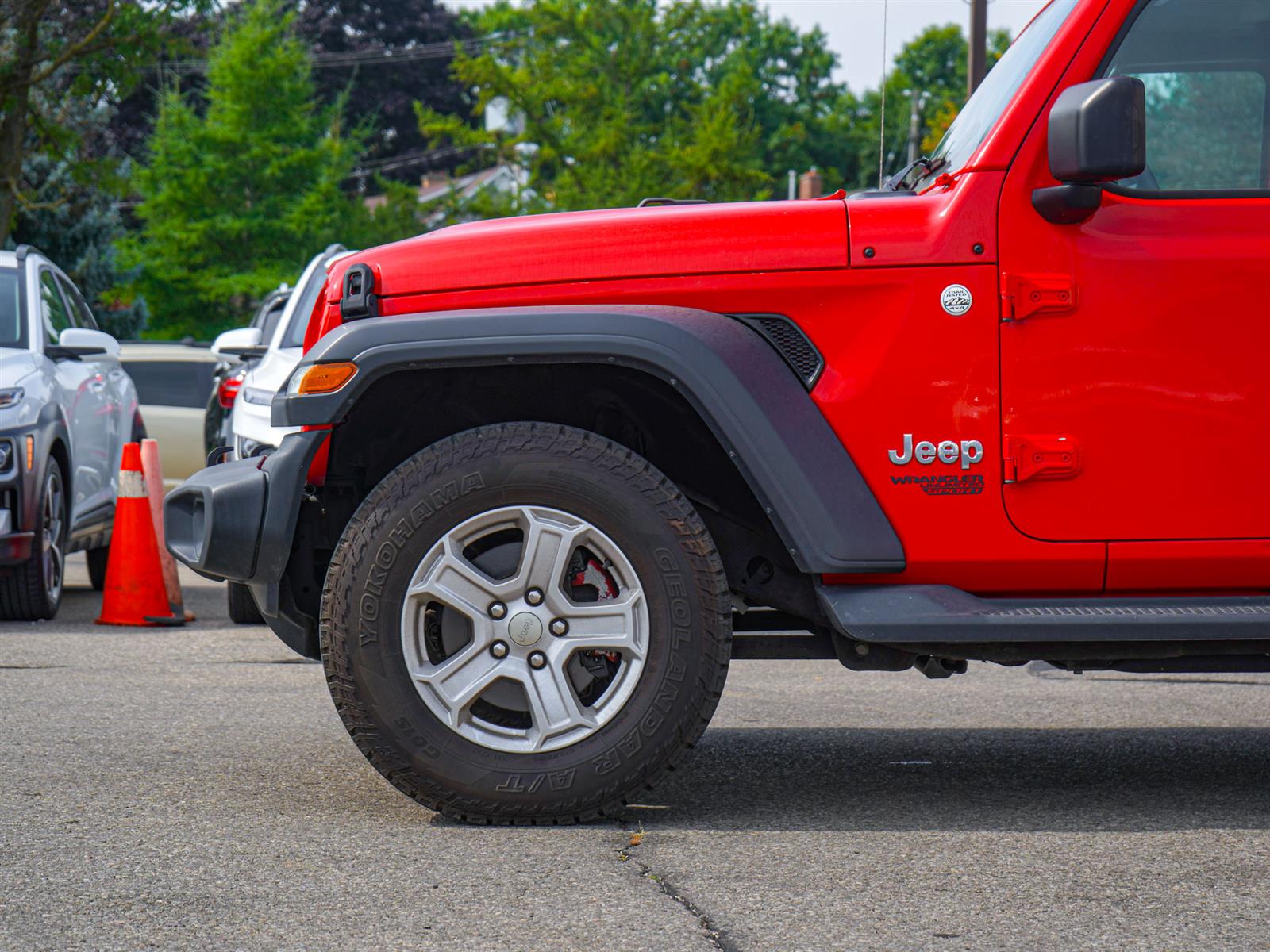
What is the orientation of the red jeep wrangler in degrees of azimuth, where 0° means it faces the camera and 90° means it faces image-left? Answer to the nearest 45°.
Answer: approximately 90°

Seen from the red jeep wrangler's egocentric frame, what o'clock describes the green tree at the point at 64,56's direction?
The green tree is roughly at 2 o'clock from the red jeep wrangler.

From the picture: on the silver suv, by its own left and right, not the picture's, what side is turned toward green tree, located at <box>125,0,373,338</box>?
back

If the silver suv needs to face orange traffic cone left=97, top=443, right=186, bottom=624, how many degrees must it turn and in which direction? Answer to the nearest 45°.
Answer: approximately 45° to its left

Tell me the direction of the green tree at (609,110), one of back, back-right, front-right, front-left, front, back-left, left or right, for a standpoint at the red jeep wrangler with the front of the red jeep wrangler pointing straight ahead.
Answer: right

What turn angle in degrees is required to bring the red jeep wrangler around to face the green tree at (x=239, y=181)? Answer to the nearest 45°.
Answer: approximately 90° to its right

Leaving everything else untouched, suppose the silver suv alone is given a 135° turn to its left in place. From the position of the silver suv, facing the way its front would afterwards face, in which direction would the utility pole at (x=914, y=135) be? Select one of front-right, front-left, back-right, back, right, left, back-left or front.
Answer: front

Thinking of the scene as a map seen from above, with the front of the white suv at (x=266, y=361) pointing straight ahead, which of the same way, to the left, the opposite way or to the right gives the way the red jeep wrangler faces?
to the right

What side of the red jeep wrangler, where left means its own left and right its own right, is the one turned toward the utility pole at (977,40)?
right

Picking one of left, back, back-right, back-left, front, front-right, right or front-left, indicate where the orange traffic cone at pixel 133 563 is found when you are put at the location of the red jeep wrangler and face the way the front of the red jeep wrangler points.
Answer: front-right

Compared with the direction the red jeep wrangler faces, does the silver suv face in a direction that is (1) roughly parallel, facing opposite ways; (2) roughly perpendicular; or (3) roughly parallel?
roughly perpendicular

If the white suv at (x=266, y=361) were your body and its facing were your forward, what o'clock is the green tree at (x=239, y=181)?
The green tree is roughly at 6 o'clock from the white suv.

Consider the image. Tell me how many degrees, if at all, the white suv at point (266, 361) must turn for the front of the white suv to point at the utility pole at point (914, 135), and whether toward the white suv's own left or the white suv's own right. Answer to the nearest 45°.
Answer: approximately 135° to the white suv's own left
